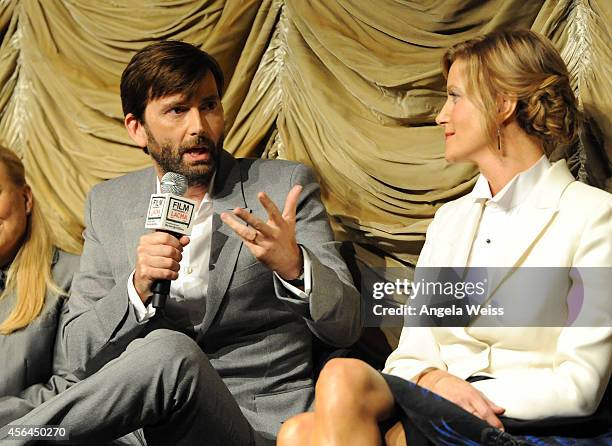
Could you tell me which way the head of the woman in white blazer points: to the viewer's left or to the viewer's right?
to the viewer's left

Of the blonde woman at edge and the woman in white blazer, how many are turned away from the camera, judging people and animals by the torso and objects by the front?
0

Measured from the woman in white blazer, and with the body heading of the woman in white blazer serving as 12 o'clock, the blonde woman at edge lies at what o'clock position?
The blonde woman at edge is roughly at 2 o'clock from the woman in white blazer.

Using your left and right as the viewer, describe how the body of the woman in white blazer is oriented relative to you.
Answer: facing the viewer and to the left of the viewer

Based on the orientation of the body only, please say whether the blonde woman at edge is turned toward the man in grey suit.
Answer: no

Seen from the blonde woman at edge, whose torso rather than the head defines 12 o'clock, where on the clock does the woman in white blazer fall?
The woman in white blazer is roughly at 9 o'clock from the blonde woman at edge.
